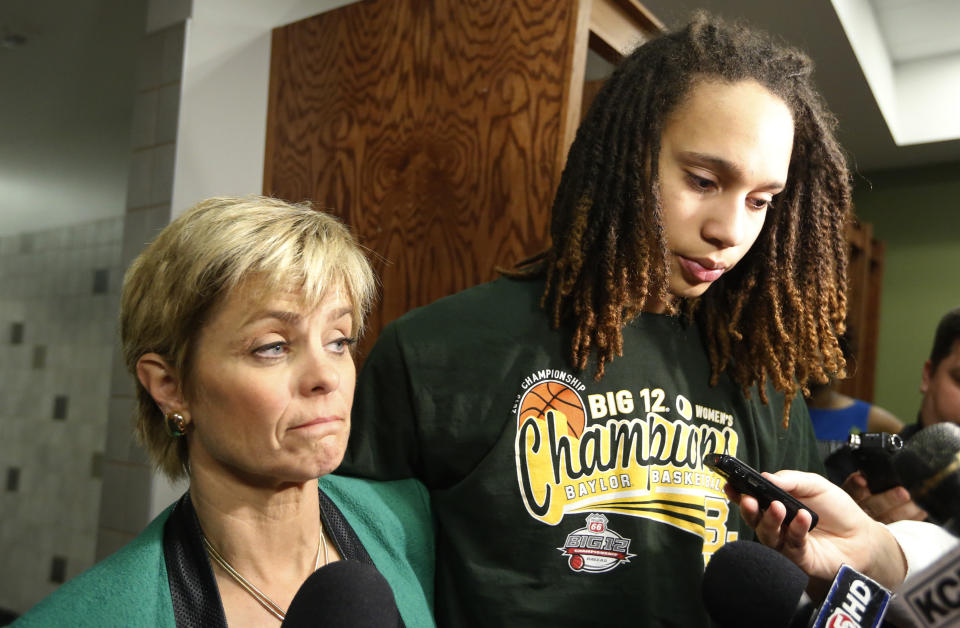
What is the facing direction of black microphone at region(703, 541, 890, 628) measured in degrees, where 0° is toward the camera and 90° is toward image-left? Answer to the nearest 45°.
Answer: approximately 90°

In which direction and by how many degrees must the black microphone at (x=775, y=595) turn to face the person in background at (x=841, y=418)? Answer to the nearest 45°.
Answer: approximately 90° to its right

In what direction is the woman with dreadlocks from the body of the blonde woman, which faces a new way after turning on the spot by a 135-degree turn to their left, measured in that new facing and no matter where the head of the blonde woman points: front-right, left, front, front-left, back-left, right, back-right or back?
right

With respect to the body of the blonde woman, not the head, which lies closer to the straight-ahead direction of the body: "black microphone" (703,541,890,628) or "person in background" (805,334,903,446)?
the black microphone

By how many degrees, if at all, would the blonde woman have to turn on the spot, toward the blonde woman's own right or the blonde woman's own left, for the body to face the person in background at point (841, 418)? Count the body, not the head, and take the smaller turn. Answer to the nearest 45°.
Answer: approximately 90° to the blonde woman's own left

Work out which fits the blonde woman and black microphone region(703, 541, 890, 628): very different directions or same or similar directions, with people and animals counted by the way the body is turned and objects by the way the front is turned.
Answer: very different directions

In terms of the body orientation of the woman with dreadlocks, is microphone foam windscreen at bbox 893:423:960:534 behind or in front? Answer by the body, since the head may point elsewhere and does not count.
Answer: in front

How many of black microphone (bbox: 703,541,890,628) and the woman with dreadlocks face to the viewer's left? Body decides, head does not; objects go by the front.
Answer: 1

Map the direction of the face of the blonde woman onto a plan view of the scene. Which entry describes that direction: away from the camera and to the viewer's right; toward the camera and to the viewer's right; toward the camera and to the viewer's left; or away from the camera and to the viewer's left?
toward the camera and to the viewer's right
